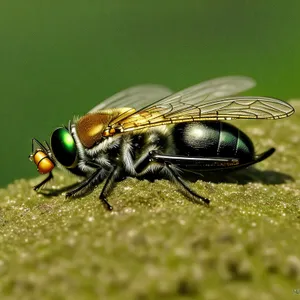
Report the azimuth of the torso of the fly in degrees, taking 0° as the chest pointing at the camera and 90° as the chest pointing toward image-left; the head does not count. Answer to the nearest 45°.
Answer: approximately 90°
